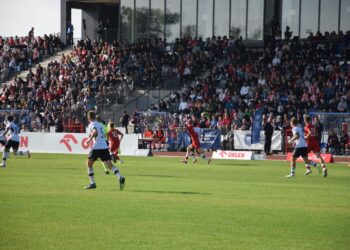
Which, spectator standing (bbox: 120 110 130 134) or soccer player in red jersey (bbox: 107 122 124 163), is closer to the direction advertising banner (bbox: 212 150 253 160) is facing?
the soccer player in red jersey

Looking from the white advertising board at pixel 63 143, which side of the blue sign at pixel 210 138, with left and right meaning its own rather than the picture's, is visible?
right

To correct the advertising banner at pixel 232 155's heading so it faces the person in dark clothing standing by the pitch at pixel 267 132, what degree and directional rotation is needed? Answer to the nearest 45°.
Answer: approximately 135° to its left

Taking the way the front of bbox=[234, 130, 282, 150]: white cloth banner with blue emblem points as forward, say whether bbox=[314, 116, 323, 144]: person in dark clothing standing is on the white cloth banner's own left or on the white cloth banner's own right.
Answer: on the white cloth banner's own left

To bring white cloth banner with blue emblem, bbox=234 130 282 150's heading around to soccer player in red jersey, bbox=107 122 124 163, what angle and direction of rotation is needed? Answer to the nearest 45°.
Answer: approximately 45° to its right

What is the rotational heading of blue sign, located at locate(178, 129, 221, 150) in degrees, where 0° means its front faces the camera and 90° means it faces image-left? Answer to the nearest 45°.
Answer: approximately 0°

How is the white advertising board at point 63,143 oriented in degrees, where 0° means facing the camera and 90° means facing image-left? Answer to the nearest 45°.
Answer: approximately 0°
